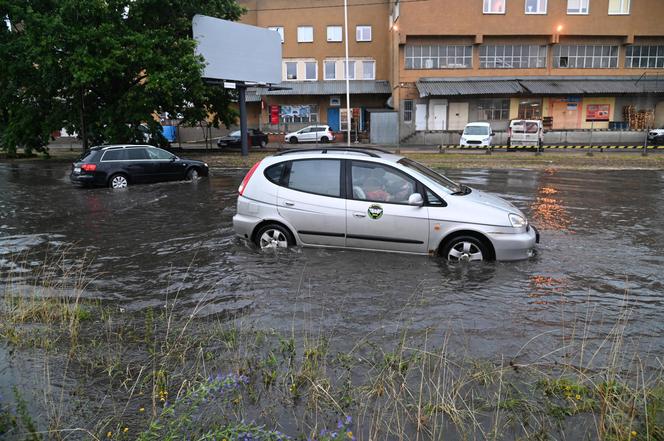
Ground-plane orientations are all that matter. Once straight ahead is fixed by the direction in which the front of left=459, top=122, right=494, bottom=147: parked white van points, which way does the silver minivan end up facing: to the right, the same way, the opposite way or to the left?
to the left

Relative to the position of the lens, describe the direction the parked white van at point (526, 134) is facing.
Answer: facing away from the viewer

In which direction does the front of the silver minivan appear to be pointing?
to the viewer's right

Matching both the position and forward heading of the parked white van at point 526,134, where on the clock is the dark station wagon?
The dark station wagon is roughly at 7 o'clock from the parked white van.

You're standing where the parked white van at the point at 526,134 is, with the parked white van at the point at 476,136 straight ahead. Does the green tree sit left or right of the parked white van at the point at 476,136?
left

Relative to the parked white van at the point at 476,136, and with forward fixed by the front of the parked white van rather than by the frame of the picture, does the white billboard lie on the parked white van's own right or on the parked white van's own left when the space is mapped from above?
on the parked white van's own right

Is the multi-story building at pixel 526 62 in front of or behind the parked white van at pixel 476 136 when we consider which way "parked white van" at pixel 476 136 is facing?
behind

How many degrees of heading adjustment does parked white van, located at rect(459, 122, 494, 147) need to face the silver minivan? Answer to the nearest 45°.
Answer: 0° — it already faces it

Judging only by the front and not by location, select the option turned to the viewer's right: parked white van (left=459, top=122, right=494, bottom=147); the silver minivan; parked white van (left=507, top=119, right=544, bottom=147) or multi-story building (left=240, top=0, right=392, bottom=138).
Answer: the silver minivan

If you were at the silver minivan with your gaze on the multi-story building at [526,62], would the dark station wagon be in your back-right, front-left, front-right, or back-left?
front-left

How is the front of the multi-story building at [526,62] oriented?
toward the camera

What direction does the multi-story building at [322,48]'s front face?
toward the camera

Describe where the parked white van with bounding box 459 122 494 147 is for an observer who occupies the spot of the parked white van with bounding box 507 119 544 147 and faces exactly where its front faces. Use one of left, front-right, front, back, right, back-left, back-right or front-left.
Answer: left

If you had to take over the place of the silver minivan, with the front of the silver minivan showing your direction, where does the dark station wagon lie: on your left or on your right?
on your left

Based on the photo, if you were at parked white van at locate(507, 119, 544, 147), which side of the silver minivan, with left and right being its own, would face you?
left
